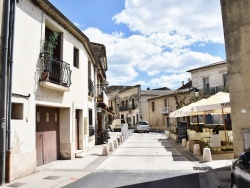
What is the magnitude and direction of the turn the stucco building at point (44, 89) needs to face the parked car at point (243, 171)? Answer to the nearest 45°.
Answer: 0° — it already faces it

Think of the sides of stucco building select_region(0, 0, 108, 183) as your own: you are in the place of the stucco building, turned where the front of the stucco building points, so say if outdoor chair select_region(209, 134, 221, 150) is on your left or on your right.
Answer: on your left

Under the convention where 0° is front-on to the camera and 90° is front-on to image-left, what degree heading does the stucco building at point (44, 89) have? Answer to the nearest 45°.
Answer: approximately 315°
